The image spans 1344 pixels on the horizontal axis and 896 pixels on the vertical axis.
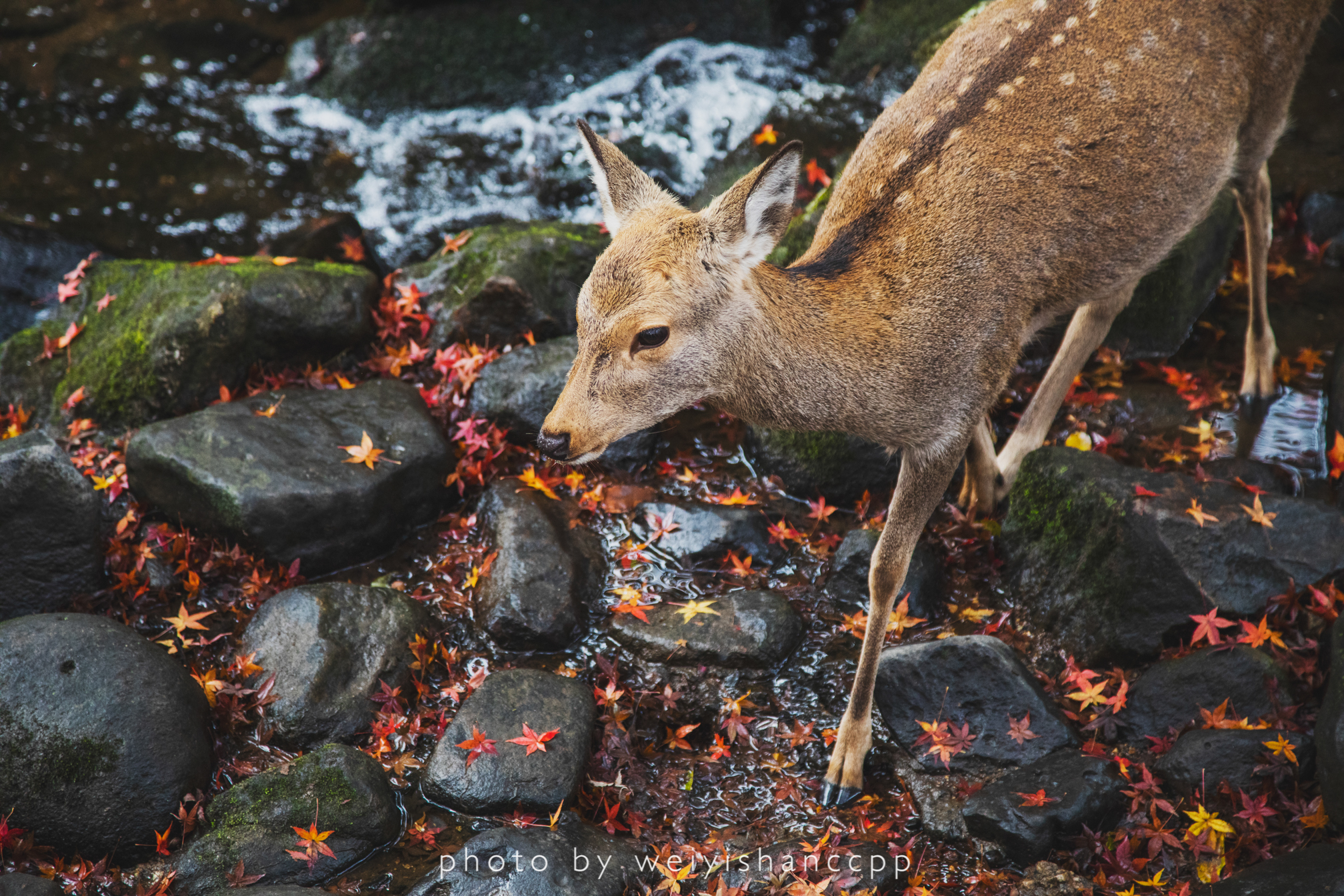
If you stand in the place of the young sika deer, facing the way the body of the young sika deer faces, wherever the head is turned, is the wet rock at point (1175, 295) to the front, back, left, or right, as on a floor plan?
back

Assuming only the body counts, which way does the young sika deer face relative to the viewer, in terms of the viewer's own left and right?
facing the viewer and to the left of the viewer

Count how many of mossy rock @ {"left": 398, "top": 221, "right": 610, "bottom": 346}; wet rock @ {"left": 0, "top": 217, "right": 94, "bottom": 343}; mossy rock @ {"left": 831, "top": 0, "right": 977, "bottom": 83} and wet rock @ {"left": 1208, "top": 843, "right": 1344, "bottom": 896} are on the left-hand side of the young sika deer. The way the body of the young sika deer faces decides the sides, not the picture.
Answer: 1

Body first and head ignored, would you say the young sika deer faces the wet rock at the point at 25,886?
yes

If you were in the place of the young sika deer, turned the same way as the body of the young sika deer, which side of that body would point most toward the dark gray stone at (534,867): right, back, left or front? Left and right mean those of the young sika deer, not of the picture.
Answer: front

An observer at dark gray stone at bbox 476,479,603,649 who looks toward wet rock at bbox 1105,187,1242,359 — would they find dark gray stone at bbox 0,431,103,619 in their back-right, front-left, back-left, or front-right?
back-left

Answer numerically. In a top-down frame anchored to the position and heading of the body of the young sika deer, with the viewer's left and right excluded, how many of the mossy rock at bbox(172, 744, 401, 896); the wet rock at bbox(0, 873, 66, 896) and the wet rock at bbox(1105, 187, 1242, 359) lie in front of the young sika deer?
2

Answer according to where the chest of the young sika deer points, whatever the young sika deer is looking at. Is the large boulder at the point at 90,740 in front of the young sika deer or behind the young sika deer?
in front

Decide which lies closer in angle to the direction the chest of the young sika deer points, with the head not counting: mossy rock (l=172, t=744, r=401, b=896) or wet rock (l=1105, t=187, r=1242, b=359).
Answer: the mossy rock
